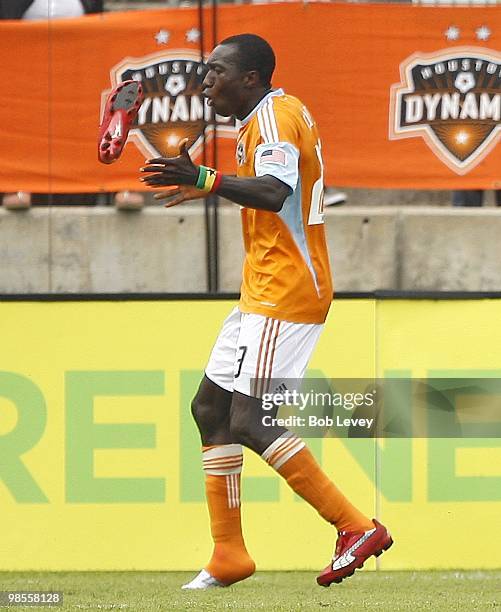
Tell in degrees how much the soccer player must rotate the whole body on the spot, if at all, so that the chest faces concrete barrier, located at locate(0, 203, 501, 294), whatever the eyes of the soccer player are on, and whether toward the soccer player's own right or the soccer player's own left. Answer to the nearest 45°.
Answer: approximately 90° to the soccer player's own right

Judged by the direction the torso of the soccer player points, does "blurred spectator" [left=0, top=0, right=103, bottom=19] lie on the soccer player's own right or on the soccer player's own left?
on the soccer player's own right

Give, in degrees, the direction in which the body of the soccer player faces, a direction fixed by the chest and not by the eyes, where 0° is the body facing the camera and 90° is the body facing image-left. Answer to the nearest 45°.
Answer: approximately 90°

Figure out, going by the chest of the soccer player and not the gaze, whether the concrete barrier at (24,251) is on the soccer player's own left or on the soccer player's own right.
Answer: on the soccer player's own right

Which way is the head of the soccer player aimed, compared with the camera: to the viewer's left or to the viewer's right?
to the viewer's left
